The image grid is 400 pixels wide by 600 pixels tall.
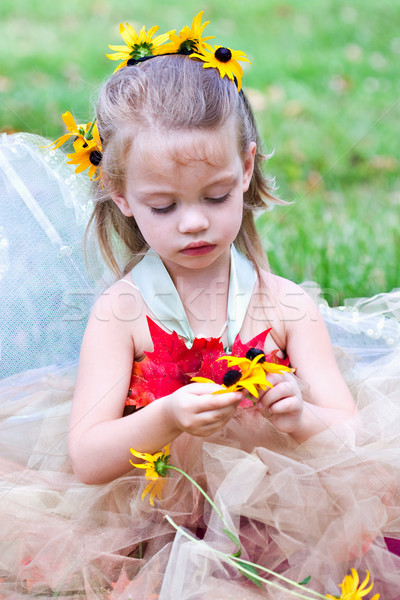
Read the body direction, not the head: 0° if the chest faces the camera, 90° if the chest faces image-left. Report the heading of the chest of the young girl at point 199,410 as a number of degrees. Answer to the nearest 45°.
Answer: approximately 0°
